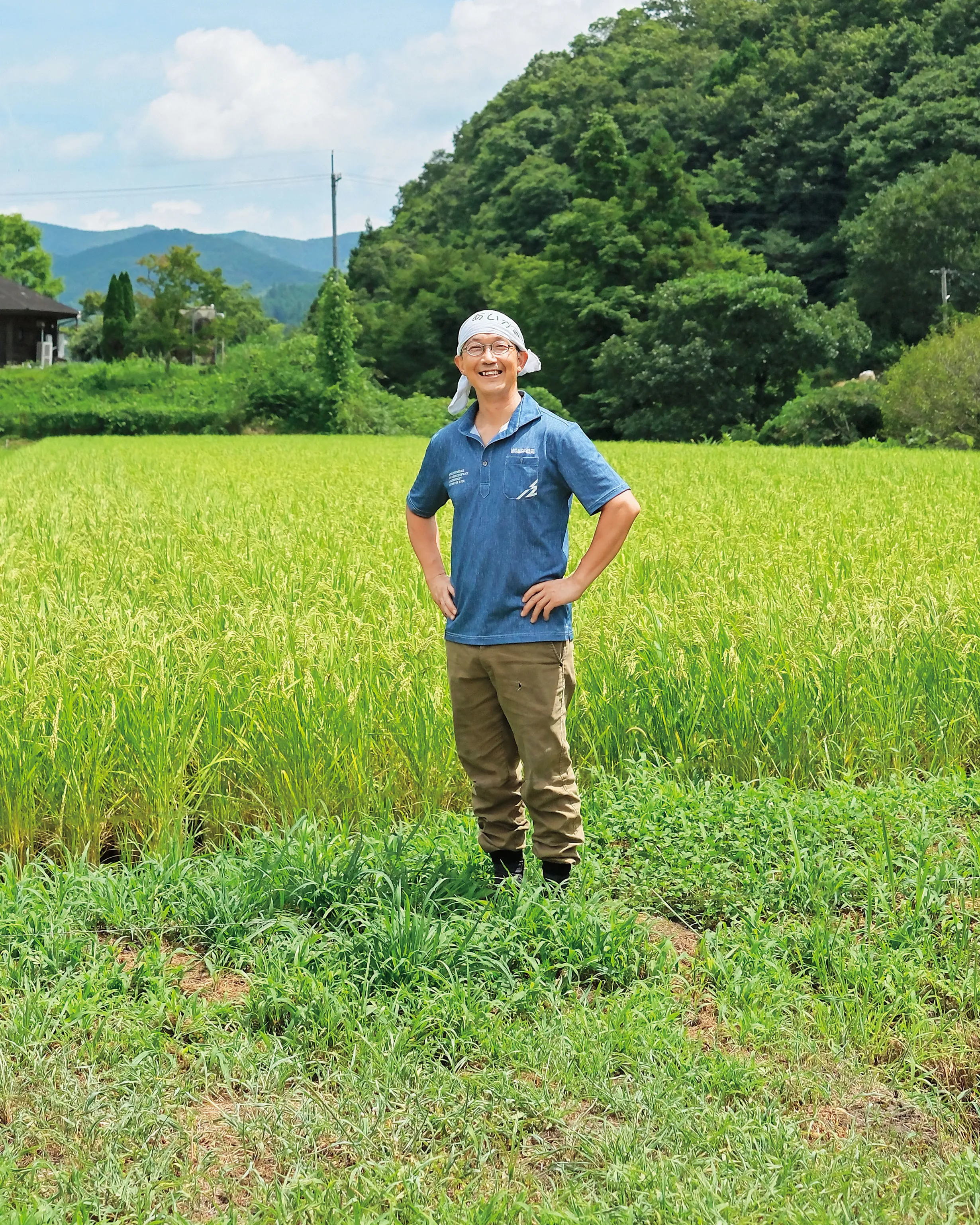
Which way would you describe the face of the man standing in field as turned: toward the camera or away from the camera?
toward the camera

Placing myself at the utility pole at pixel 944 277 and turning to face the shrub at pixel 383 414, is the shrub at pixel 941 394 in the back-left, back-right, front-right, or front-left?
front-left

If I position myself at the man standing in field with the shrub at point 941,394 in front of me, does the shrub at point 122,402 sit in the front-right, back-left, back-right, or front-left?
front-left

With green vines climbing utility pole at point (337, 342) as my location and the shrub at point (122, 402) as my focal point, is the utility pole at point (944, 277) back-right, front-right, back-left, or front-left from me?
back-right

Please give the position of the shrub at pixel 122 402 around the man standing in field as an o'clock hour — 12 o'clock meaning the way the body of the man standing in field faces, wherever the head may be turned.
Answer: The shrub is roughly at 4 o'clock from the man standing in field.

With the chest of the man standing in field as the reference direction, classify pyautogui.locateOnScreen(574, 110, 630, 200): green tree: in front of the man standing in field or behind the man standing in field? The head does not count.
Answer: behind

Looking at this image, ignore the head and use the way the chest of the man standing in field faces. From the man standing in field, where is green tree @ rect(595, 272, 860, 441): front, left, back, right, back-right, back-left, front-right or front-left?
back-right

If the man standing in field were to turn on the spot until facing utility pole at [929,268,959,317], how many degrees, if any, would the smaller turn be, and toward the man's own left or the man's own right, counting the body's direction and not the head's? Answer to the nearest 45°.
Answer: approximately 135° to the man's own right

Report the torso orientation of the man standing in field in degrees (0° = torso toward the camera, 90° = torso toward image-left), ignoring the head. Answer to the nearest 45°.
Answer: approximately 45°

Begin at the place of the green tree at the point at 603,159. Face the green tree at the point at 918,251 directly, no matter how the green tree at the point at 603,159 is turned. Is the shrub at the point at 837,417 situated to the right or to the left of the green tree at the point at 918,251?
right
